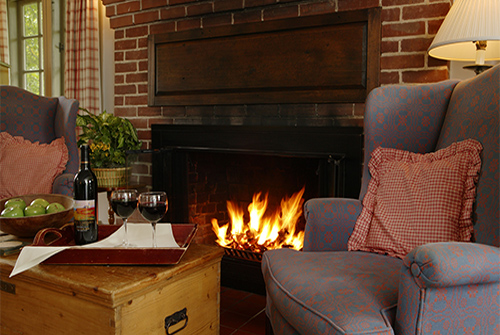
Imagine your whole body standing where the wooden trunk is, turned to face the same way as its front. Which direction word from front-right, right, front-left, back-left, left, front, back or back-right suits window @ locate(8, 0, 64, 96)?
back-right

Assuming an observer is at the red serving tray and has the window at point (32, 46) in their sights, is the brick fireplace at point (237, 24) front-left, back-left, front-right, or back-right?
front-right

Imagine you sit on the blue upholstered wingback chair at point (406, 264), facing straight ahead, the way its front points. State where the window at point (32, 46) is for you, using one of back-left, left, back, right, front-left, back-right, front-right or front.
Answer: right

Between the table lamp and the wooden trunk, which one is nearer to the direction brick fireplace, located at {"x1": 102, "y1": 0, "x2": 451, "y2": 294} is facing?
the wooden trunk

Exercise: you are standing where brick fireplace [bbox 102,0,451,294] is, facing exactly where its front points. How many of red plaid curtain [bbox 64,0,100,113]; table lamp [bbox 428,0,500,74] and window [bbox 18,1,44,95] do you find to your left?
1

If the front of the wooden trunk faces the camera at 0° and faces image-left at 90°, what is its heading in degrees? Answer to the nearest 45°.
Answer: approximately 45°

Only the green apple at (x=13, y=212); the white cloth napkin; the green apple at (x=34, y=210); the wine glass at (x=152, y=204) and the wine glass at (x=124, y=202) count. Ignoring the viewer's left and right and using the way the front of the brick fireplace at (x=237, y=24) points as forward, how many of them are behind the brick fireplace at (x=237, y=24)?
0

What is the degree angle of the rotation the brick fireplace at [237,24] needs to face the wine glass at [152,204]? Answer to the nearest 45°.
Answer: approximately 45° to its left

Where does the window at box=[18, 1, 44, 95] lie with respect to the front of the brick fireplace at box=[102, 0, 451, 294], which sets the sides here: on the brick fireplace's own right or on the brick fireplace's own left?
on the brick fireplace's own right

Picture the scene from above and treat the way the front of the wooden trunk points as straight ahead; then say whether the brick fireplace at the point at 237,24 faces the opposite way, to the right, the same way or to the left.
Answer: the same way

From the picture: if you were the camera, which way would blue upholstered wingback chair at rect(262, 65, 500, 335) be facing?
facing the viewer and to the left of the viewer

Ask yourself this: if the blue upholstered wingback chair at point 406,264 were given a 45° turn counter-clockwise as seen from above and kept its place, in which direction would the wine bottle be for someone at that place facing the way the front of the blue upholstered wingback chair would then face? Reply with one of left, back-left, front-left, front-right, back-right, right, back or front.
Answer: right

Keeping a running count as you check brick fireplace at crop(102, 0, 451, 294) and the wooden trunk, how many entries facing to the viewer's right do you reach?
0

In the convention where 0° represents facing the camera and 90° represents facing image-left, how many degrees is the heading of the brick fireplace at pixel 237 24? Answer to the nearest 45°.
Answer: approximately 45°

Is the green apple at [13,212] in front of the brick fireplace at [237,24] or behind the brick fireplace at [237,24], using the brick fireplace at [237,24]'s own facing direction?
in front

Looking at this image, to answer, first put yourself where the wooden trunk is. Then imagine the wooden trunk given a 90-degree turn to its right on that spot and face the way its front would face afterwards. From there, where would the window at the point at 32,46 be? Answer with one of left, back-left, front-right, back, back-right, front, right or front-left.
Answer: front-right

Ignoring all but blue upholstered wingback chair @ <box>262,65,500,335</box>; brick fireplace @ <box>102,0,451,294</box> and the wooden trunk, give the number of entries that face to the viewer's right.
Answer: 0

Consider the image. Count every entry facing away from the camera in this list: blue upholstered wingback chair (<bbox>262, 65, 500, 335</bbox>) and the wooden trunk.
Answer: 0

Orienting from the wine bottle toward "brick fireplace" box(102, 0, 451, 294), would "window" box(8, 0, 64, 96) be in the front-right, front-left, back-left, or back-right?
front-left
